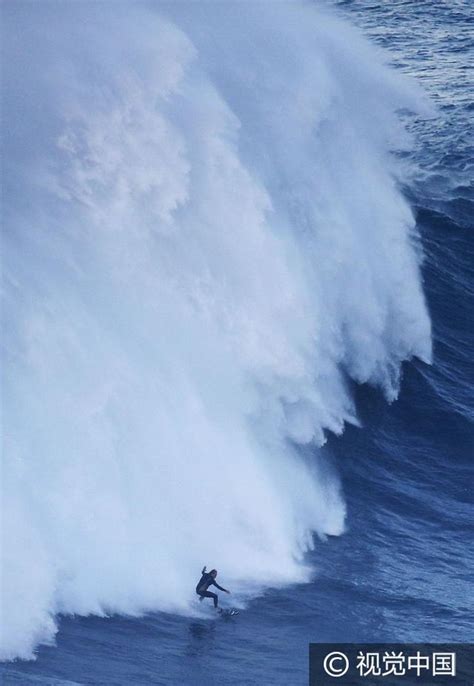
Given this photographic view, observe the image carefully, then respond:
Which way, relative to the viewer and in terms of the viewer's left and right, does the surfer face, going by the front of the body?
facing the viewer and to the right of the viewer
